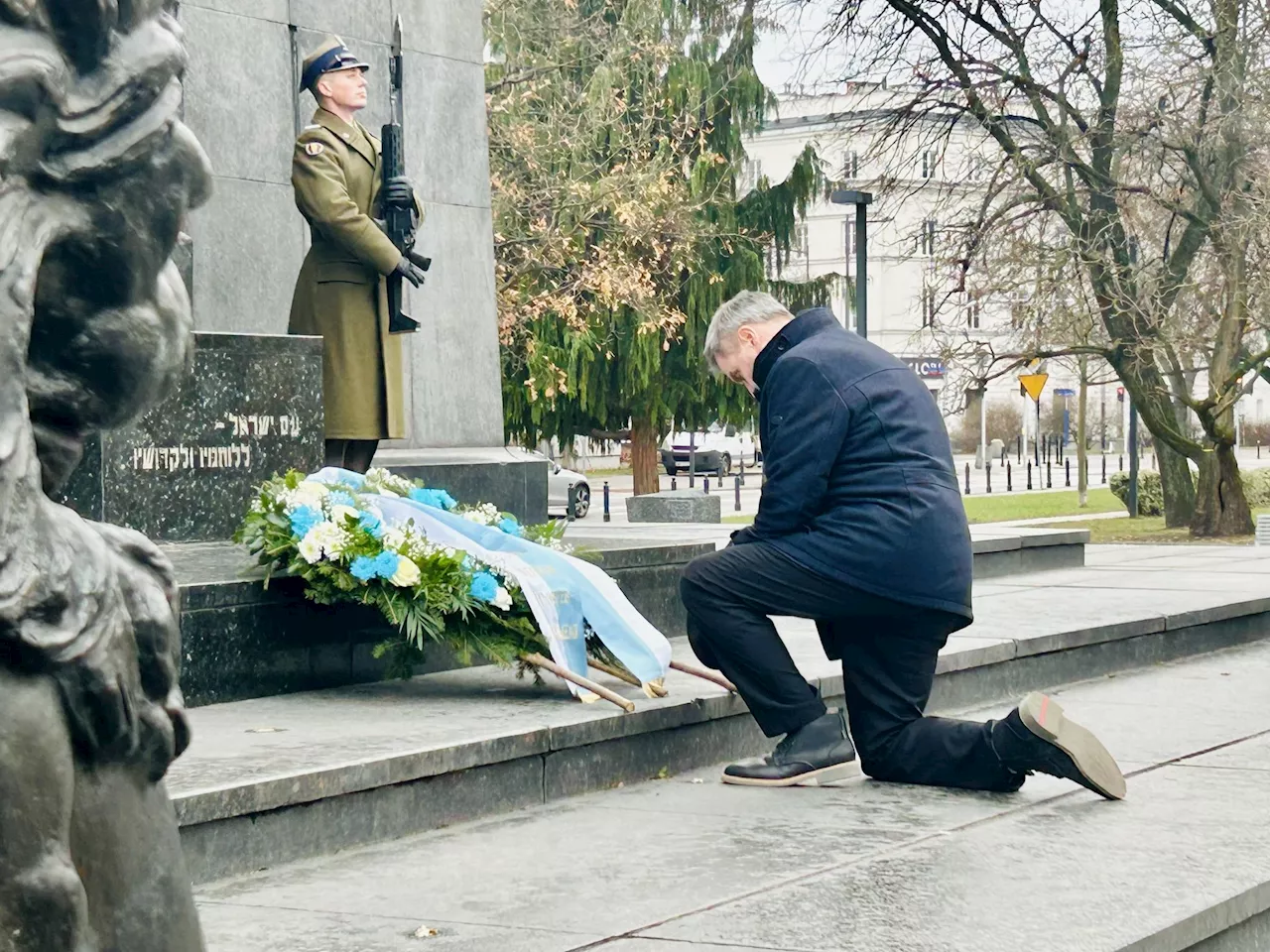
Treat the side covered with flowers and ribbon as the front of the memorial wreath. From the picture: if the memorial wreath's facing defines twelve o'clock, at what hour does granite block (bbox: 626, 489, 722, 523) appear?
The granite block is roughly at 8 o'clock from the memorial wreath.

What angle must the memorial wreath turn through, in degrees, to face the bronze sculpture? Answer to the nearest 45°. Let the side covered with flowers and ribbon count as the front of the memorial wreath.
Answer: approximately 45° to its right

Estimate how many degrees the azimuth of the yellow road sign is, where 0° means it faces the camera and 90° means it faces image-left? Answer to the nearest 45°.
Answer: approximately 0°

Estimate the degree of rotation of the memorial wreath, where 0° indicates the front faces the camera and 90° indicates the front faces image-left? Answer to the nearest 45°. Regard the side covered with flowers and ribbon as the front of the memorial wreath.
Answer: approximately 315°

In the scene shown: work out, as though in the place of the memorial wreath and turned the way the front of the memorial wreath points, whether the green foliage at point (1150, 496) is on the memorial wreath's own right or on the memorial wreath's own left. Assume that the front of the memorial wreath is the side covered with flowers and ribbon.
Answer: on the memorial wreath's own left

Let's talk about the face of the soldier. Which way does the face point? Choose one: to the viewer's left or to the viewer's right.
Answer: to the viewer's right
